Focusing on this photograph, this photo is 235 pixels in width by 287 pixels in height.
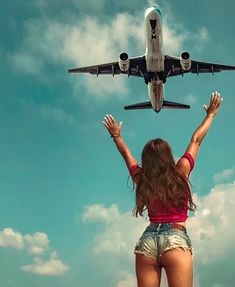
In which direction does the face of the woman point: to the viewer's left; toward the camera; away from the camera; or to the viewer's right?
away from the camera

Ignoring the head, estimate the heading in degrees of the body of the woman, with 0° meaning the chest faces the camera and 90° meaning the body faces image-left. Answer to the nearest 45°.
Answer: approximately 180°
